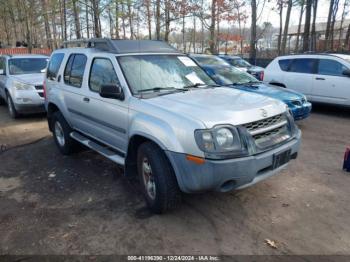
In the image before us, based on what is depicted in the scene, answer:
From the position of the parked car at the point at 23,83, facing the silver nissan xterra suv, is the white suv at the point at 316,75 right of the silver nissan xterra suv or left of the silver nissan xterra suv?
left

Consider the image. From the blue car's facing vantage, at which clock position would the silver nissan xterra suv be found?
The silver nissan xterra suv is roughly at 2 o'clock from the blue car.

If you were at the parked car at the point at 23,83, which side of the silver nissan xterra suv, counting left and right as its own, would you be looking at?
back

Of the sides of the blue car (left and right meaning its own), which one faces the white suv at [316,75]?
left

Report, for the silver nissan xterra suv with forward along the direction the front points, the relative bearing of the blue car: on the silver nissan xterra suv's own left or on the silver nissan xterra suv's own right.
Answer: on the silver nissan xterra suv's own left

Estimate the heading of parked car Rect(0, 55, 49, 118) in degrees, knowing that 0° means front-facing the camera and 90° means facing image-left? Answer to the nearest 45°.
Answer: approximately 315°

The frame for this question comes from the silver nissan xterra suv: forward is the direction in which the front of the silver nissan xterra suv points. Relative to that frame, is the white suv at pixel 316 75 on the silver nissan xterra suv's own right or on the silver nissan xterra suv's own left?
on the silver nissan xterra suv's own left

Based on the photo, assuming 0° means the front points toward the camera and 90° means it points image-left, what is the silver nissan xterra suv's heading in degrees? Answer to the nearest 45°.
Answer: approximately 315°
